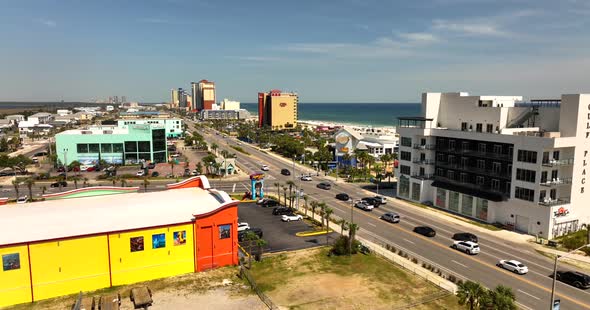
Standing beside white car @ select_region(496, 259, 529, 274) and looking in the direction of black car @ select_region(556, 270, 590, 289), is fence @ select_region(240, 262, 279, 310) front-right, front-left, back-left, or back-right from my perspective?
back-right

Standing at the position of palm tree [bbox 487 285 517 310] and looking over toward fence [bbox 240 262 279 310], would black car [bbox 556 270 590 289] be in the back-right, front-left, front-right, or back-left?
back-right

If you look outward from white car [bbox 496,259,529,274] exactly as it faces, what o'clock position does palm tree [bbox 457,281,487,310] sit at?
The palm tree is roughly at 8 o'clock from the white car.

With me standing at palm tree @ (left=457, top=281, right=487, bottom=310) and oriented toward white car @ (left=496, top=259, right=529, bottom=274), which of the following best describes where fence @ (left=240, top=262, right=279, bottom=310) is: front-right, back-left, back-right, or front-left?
back-left

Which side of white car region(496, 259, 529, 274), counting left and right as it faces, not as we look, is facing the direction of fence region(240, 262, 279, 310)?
left

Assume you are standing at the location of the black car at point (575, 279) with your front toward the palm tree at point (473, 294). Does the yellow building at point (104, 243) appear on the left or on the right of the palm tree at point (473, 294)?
right

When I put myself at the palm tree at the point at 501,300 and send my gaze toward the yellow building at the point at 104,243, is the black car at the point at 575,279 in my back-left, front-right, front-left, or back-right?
back-right

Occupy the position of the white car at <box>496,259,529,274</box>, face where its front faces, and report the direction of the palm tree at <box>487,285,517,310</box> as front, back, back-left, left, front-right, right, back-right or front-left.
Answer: back-left

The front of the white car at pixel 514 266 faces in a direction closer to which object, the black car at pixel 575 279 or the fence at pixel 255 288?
the fence

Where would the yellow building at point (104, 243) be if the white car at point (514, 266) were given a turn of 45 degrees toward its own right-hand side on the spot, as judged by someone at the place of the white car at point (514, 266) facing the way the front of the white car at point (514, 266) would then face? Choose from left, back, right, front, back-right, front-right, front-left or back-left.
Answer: back-left

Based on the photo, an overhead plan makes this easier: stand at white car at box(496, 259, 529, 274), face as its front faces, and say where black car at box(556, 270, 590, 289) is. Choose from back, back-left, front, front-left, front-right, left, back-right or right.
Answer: back-right

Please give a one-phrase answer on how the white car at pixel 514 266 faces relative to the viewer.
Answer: facing away from the viewer and to the left of the viewer
